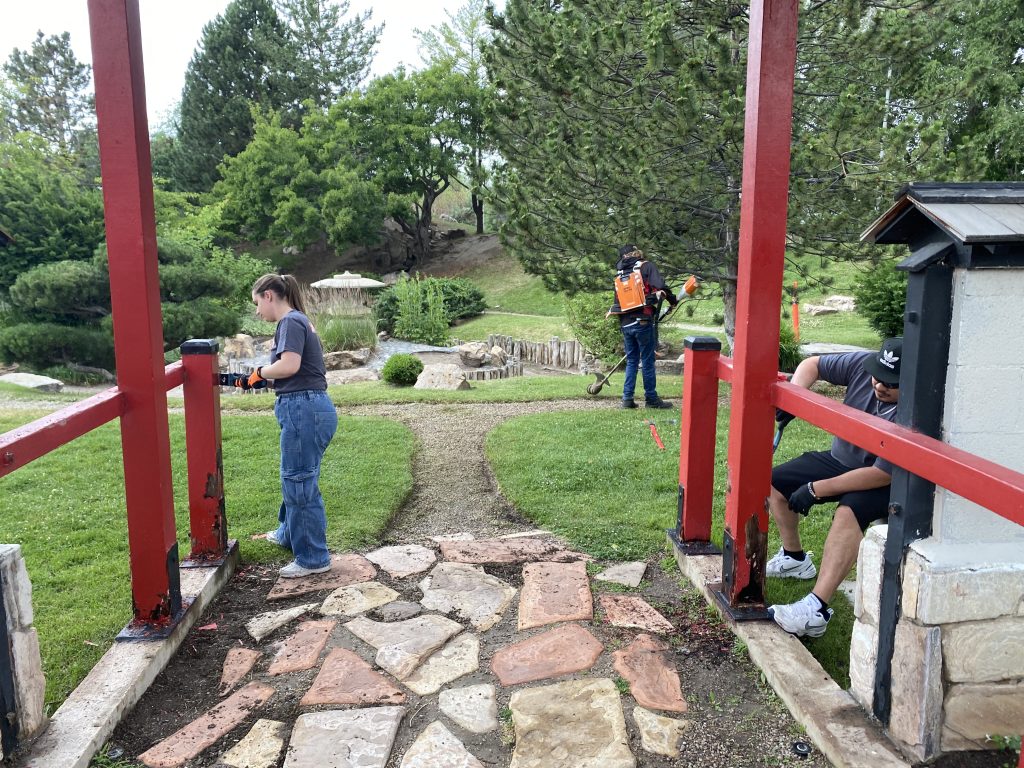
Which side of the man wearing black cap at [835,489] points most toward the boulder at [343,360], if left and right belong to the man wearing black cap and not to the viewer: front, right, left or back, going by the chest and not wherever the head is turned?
right

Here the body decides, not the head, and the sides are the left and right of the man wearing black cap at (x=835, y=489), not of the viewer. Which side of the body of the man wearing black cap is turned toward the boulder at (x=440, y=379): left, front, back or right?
right

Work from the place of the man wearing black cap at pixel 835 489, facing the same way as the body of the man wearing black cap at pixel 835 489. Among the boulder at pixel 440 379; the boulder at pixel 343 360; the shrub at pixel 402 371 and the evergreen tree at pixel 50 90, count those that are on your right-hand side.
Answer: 4

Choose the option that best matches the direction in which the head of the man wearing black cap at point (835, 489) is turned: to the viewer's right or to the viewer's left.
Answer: to the viewer's left

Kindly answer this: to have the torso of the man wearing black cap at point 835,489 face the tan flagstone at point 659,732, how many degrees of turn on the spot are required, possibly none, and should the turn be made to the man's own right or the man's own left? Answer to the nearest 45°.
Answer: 0° — they already face it

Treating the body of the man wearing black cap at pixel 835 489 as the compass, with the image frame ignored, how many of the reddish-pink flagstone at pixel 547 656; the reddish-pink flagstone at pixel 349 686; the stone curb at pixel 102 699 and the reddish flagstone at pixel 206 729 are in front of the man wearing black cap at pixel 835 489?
4

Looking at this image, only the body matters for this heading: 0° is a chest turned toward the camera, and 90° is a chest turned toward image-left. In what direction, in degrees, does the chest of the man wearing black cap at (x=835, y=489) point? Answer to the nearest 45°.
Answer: approximately 45°

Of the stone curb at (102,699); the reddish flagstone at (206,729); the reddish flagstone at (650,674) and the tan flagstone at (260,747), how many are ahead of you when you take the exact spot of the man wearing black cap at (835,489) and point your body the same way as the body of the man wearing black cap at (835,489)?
4

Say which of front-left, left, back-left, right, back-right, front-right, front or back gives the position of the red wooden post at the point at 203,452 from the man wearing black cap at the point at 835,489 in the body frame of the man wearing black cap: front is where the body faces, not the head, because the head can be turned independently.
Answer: front-right

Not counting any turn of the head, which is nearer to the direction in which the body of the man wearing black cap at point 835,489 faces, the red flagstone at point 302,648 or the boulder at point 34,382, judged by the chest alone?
the red flagstone

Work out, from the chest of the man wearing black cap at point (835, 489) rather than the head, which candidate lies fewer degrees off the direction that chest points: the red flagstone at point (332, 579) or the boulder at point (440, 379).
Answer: the red flagstone

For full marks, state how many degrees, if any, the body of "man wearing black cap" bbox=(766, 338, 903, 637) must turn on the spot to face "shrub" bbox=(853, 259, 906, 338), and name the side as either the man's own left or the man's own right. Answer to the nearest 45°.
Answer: approximately 135° to the man's own right

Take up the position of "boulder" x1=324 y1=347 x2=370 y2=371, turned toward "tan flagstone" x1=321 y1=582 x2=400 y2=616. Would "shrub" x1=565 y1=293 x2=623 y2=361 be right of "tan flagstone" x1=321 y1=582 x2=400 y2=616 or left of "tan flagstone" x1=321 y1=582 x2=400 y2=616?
left

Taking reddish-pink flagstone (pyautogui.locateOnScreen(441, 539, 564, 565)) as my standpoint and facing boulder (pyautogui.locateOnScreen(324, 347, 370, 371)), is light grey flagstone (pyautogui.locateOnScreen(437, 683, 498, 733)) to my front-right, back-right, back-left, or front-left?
back-left

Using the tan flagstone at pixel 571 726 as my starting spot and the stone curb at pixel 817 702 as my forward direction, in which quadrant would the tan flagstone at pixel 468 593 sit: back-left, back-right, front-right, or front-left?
back-left

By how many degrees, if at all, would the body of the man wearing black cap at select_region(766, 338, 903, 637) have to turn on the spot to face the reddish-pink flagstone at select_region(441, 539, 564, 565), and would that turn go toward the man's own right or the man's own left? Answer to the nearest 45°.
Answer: approximately 45° to the man's own right

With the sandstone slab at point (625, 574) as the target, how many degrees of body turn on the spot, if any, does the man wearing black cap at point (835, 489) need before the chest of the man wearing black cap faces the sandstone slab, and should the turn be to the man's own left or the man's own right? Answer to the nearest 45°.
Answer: approximately 45° to the man's own right

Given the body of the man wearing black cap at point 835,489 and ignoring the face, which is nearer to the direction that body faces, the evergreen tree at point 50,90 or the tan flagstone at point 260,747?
the tan flagstone

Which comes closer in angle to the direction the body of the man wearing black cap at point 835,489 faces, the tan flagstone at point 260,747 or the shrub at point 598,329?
the tan flagstone
